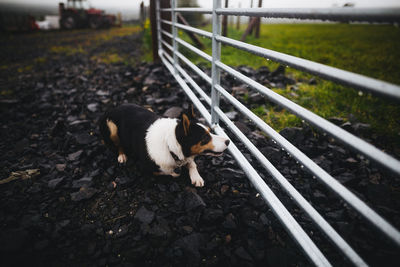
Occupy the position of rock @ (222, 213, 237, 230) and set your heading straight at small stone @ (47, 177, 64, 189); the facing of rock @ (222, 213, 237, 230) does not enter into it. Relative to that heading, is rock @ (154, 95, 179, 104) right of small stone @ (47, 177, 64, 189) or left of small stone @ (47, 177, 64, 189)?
right

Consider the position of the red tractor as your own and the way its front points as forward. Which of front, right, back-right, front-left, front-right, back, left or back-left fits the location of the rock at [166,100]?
right

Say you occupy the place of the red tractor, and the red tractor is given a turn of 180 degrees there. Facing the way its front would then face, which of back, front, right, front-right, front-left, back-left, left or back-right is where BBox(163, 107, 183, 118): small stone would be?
left

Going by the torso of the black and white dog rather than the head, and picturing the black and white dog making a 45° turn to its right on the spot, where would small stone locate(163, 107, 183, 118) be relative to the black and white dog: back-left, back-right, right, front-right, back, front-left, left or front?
back

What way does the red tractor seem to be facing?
to the viewer's right

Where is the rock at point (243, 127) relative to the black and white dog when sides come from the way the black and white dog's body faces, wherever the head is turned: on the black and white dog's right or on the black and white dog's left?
on the black and white dog's left

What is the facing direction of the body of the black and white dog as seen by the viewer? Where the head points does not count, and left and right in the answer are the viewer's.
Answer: facing the viewer and to the right of the viewer

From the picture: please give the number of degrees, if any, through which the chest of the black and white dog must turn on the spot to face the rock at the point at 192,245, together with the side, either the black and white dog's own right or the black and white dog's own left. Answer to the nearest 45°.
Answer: approximately 45° to the black and white dog's own right

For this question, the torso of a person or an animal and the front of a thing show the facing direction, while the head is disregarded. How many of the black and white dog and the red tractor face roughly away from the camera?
0

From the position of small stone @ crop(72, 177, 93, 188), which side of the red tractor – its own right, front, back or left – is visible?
right

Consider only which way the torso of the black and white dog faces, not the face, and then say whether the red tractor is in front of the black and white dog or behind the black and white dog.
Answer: behind
